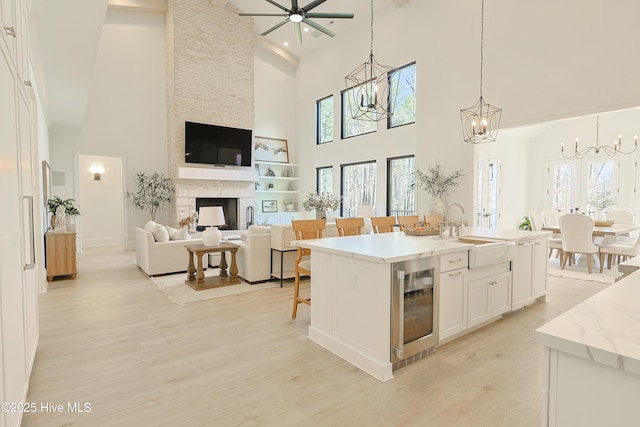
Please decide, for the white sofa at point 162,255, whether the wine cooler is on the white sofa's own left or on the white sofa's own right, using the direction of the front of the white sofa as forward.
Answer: on the white sofa's own right

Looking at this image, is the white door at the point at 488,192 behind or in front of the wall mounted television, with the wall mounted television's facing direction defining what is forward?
in front

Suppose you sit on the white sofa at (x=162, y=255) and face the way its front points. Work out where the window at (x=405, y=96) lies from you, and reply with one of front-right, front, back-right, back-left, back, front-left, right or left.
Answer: front

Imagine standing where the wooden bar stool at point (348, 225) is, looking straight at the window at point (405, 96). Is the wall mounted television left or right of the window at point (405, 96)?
left

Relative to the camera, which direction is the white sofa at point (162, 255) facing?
to the viewer's right

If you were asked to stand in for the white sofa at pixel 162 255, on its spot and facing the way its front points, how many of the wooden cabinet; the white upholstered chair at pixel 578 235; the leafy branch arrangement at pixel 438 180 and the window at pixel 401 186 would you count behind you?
1

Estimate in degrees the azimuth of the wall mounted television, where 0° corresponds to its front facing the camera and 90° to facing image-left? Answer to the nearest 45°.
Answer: approximately 315°

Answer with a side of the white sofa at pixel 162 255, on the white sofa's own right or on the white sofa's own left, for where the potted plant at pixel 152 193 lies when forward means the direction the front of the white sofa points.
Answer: on the white sofa's own left

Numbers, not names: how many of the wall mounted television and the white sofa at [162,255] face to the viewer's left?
0

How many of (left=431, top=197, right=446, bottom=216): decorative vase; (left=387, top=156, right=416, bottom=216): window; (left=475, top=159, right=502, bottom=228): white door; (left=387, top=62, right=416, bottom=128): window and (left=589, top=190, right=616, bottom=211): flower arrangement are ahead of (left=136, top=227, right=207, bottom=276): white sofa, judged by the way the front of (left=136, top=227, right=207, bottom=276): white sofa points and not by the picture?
5

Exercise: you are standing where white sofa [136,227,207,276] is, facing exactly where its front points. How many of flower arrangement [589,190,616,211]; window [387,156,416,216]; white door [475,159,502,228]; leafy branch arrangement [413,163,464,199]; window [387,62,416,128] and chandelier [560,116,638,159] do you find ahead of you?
6

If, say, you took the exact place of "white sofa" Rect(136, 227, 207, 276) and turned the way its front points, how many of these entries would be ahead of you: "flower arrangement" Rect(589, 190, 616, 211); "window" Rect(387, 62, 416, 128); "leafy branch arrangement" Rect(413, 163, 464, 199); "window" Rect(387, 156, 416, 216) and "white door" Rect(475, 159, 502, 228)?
5

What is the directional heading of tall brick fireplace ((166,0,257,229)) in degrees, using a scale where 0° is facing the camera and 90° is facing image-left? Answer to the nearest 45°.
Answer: approximately 315°

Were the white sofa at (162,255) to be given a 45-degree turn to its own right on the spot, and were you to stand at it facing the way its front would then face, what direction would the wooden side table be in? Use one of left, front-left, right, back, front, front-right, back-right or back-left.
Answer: front

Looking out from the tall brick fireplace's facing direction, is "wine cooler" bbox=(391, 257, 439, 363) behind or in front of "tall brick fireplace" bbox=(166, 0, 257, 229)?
in front
